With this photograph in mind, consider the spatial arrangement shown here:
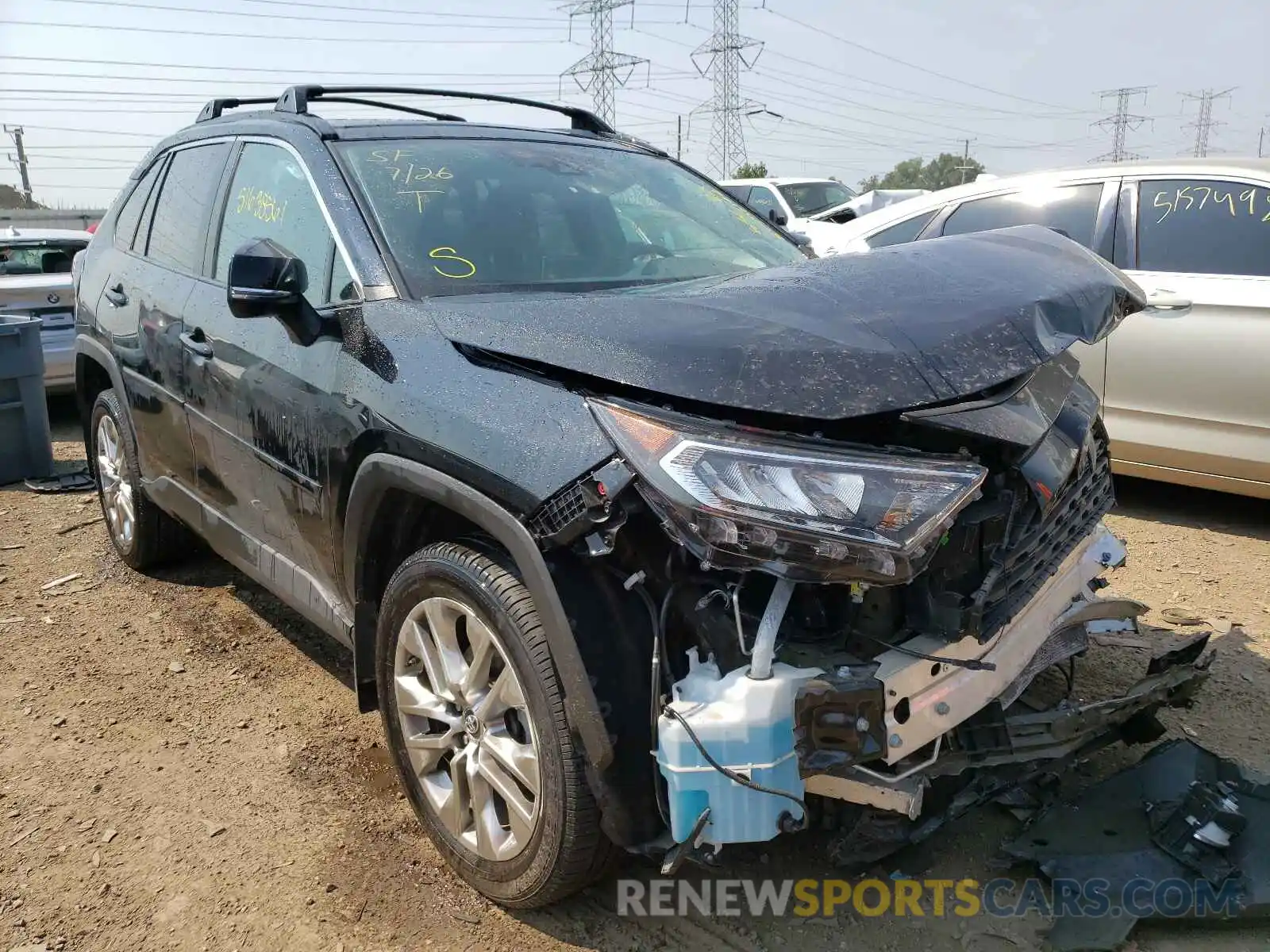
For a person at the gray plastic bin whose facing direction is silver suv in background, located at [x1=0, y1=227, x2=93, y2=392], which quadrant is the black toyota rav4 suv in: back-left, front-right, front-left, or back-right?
back-right

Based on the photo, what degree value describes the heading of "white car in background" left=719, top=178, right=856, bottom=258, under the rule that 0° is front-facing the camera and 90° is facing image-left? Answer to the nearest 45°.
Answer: approximately 315°

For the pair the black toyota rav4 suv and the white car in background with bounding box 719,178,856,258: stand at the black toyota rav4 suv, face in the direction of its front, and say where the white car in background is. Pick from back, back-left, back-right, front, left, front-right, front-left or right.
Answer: back-left

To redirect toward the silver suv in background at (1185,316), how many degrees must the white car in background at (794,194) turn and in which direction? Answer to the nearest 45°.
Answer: approximately 45° to its right

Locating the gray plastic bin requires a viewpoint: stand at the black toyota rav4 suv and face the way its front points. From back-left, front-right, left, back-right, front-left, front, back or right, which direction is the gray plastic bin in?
back

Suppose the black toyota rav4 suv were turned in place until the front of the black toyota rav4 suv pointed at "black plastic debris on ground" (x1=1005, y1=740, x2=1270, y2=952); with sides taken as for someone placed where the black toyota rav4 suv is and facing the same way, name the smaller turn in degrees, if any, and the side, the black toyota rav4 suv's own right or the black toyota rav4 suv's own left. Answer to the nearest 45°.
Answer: approximately 45° to the black toyota rav4 suv's own left
